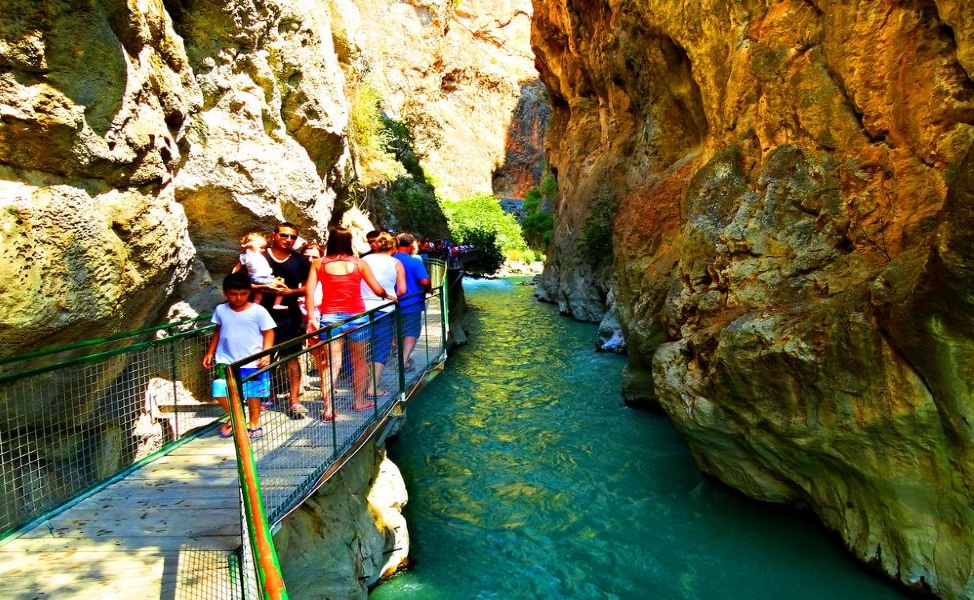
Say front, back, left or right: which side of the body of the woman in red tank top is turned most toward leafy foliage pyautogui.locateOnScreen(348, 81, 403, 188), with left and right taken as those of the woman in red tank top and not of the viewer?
front

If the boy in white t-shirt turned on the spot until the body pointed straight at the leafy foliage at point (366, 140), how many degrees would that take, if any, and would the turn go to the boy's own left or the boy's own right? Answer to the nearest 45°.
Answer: approximately 180°

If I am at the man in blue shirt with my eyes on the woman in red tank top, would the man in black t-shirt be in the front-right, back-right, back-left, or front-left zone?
front-right

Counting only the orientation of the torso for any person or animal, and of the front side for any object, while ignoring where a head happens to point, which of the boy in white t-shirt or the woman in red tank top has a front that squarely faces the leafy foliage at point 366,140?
the woman in red tank top

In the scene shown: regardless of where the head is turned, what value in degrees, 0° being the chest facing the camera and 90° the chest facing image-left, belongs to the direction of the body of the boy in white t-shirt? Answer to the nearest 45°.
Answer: approximately 0°

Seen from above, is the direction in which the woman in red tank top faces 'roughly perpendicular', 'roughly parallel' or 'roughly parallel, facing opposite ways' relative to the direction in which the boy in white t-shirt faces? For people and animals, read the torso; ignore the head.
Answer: roughly parallel, facing opposite ways

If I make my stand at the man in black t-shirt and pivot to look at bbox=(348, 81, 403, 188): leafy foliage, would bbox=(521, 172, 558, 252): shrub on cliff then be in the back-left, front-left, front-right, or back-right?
front-right

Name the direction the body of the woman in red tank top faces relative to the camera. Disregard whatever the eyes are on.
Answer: away from the camera

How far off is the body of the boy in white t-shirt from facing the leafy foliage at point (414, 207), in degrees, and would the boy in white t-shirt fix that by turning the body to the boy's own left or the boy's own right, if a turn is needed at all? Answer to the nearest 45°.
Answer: approximately 180°

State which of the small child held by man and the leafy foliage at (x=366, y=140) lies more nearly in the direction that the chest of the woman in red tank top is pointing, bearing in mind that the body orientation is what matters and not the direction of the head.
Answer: the leafy foliage
